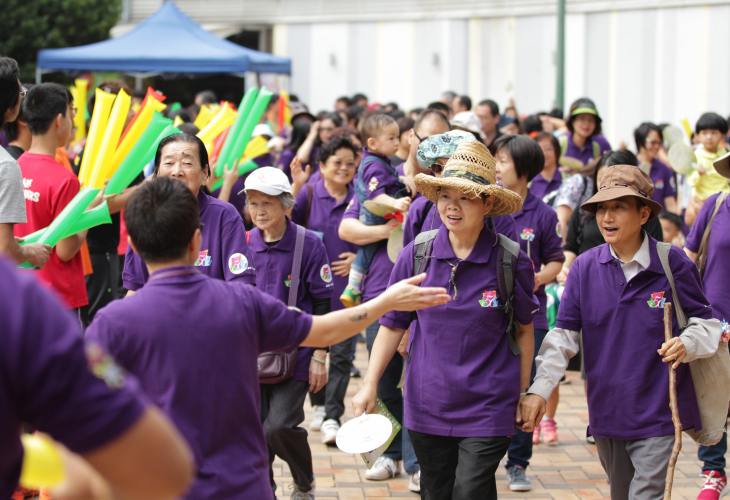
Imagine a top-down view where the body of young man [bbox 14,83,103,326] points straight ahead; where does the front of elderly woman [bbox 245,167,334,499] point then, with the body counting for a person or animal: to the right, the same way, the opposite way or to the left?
the opposite way

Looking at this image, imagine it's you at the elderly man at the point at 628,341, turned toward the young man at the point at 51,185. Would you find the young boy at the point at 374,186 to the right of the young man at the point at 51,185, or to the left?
right

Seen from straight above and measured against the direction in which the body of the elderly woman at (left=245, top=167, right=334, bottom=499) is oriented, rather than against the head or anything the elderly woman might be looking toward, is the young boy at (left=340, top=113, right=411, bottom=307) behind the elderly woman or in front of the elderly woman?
behind

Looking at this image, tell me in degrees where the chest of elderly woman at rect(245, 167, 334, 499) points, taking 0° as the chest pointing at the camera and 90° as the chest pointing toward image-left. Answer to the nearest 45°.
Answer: approximately 45°

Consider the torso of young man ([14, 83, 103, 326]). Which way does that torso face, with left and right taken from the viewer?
facing away from the viewer and to the right of the viewer

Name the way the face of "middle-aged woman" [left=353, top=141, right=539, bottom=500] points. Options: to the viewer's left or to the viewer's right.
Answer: to the viewer's left

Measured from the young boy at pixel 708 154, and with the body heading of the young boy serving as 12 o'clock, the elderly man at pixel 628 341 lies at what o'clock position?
The elderly man is roughly at 12 o'clock from the young boy.
